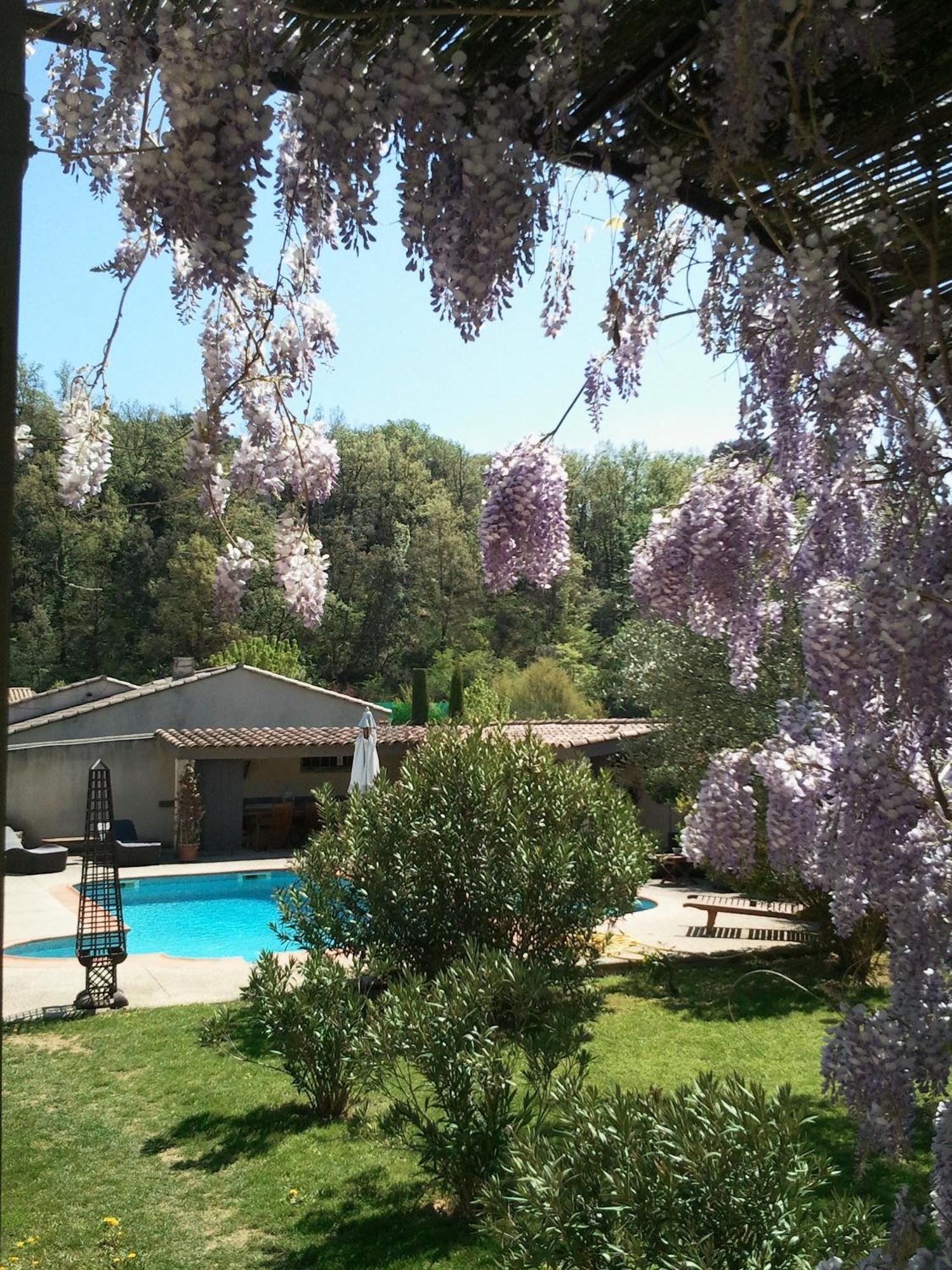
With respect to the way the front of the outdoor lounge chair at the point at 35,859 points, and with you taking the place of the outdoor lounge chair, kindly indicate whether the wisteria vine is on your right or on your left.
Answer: on your right

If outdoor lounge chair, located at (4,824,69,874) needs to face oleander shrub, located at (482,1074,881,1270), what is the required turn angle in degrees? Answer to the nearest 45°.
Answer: approximately 90° to its right

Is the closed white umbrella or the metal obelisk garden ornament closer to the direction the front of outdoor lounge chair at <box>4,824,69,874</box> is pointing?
the closed white umbrella

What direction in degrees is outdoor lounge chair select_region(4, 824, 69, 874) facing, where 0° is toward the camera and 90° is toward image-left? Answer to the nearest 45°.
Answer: approximately 270°

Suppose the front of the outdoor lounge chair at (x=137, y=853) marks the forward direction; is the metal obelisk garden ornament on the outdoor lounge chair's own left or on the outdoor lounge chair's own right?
on the outdoor lounge chair's own right
